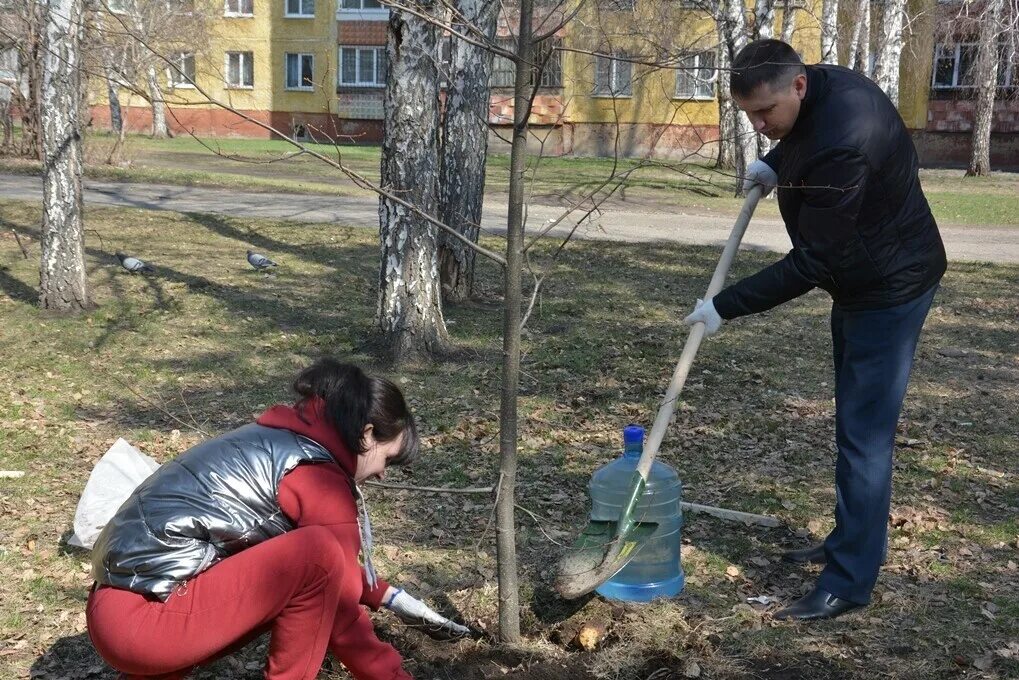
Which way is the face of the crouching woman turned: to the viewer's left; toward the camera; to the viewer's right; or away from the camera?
to the viewer's right

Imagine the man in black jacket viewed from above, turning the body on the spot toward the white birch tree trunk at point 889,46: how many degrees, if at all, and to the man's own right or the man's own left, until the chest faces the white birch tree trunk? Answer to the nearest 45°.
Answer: approximately 90° to the man's own right

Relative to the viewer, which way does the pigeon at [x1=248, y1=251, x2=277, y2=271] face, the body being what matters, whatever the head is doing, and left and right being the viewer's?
facing to the left of the viewer

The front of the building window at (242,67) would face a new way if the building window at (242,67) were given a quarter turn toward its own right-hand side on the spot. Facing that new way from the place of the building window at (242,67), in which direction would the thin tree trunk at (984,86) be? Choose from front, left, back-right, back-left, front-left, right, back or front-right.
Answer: back-left

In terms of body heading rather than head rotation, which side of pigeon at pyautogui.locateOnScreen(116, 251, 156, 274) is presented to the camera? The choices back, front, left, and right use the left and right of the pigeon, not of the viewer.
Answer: left

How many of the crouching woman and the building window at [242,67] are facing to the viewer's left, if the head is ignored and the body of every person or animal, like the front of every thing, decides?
0

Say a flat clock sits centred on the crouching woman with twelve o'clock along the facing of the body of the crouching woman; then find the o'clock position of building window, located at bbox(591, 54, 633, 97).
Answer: The building window is roughly at 11 o'clock from the crouching woman.

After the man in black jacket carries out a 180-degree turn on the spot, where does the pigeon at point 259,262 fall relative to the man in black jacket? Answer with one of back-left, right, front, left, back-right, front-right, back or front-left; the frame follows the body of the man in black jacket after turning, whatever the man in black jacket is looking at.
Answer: back-left

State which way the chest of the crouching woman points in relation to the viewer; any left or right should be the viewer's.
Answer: facing to the right of the viewer

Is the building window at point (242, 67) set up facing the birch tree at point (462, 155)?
yes

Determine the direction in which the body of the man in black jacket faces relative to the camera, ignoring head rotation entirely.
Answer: to the viewer's left

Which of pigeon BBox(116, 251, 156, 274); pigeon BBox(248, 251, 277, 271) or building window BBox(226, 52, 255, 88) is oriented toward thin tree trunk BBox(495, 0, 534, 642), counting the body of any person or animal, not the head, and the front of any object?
the building window

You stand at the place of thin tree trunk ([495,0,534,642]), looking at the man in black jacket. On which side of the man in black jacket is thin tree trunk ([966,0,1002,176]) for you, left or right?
left

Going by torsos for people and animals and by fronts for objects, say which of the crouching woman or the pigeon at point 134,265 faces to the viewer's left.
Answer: the pigeon

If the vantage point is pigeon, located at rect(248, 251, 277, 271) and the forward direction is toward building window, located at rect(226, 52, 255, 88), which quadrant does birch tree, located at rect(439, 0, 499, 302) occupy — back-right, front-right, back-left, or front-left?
back-right
